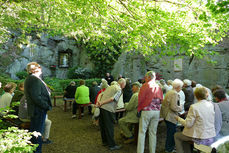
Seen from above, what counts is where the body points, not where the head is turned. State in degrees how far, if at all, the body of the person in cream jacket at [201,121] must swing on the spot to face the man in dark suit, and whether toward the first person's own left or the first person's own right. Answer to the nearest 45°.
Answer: approximately 45° to the first person's own left

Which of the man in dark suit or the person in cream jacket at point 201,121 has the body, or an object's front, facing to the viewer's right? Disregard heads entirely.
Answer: the man in dark suit

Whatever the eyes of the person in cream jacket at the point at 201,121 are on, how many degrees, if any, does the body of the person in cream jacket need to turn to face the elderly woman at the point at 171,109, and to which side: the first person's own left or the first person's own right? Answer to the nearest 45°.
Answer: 0° — they already face them

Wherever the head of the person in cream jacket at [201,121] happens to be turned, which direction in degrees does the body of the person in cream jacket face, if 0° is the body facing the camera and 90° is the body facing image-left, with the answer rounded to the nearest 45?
approximately 135°

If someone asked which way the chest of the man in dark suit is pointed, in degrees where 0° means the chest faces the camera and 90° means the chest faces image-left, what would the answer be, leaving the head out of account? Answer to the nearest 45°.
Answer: approximately 270°
